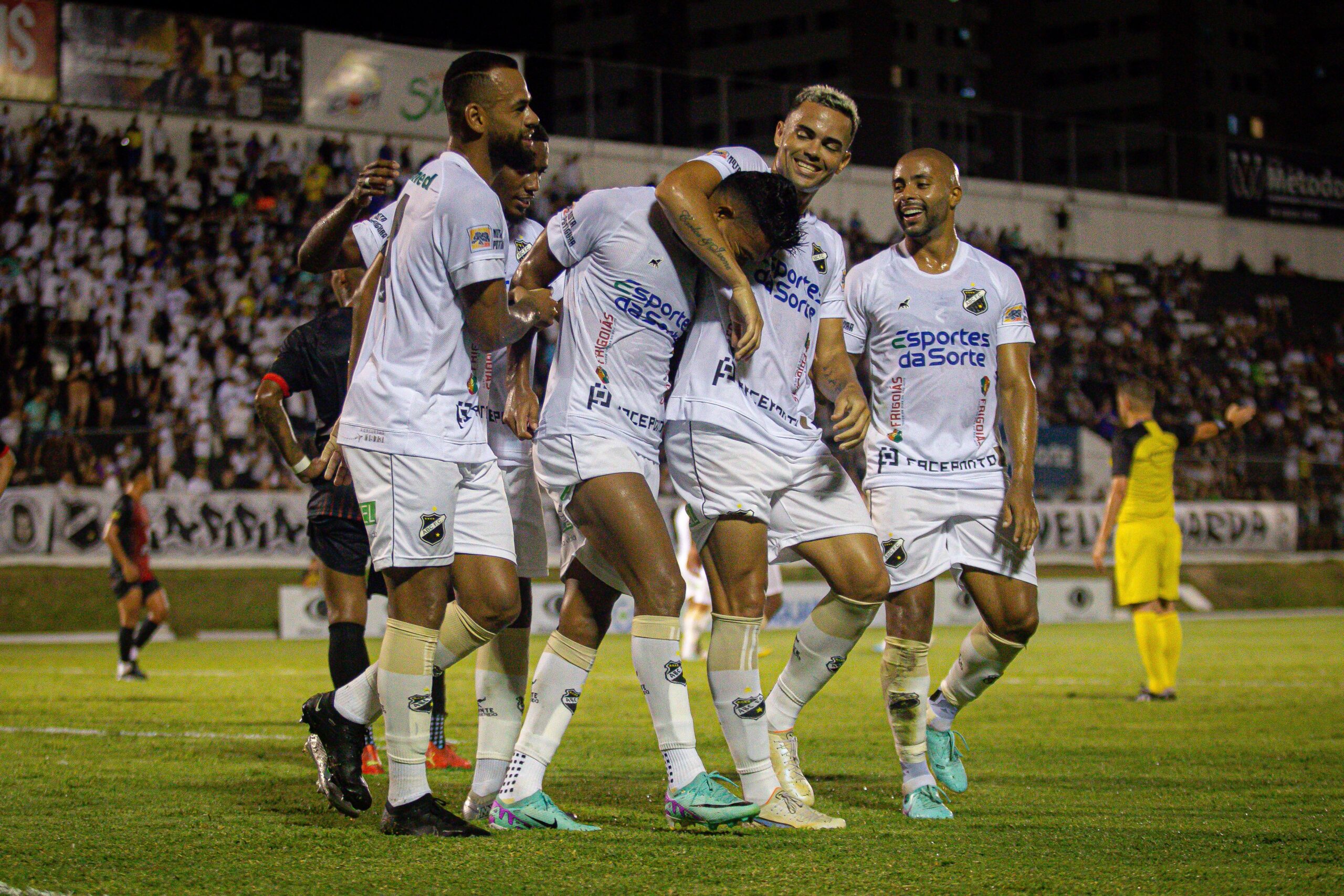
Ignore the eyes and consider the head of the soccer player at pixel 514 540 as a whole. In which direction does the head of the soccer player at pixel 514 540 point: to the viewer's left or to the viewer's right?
to the viewer's right

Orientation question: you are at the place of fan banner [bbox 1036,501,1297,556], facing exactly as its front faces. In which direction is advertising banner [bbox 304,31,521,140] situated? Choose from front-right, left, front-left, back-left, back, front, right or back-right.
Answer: right

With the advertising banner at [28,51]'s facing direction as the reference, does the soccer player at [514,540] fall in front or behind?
in front

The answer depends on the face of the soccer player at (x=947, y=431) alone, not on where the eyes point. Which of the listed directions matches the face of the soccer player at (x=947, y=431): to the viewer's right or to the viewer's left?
to the viewer's left

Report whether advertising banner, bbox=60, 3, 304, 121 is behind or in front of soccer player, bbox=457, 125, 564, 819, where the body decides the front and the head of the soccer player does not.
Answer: behind

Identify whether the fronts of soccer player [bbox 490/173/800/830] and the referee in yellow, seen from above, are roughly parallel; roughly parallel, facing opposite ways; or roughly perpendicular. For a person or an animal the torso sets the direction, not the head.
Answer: roughly parallel, facing opposite ways

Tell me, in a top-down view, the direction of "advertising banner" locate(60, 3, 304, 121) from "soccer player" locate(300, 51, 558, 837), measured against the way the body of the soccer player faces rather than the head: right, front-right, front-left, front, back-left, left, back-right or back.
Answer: left

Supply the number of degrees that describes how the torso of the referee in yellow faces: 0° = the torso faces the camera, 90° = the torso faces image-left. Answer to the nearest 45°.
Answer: approximately 135°

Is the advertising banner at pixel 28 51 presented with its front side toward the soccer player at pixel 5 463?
yes

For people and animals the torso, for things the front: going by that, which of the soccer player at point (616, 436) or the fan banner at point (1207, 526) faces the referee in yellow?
the fan banner

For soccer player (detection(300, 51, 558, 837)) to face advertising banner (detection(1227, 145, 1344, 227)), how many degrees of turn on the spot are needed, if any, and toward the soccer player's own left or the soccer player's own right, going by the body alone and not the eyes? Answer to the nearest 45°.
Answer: approximately 45° to the soccer player's own left

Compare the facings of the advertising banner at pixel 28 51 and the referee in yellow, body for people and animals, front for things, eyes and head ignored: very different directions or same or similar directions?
very different directions

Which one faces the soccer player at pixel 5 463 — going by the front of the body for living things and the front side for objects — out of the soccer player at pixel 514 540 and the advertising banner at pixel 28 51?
the advertising banner

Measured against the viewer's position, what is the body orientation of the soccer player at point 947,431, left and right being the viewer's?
facing the viewer

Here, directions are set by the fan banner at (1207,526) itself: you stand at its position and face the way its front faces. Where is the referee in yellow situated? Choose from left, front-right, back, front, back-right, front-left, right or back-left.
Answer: front

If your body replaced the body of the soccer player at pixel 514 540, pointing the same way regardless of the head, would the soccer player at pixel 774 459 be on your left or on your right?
on your left
